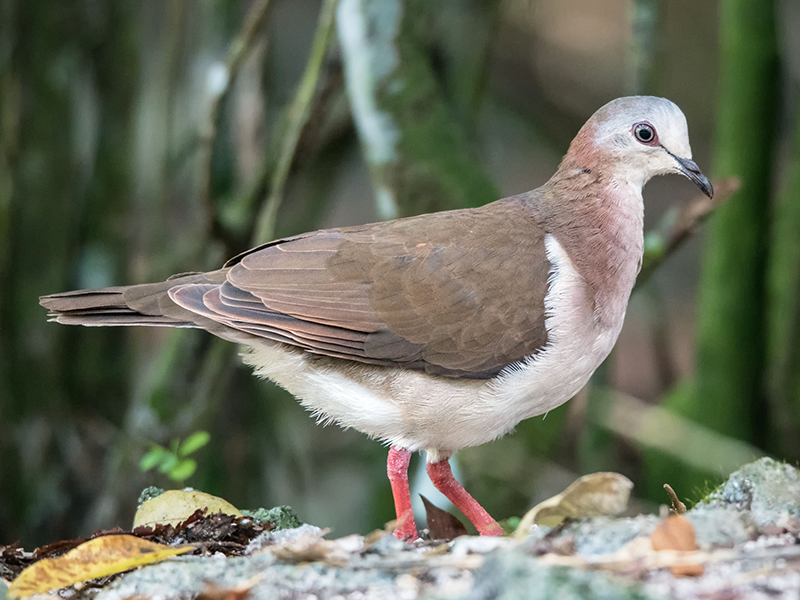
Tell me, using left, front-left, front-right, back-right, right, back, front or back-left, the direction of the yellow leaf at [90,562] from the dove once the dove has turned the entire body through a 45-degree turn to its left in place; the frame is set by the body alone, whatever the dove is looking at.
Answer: back

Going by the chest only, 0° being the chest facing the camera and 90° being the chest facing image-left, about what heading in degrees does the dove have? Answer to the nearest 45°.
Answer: approximately 270°

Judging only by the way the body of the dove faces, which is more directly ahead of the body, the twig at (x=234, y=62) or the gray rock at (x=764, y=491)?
the gray rock

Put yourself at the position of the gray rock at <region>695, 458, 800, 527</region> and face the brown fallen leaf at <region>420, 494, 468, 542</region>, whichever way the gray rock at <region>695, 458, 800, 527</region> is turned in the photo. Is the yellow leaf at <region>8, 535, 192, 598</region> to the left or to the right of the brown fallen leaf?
left

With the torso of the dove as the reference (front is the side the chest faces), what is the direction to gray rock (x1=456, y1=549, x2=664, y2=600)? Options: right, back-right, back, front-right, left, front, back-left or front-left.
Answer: right

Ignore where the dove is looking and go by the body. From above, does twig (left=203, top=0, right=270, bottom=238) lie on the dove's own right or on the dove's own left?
on the dove's own left

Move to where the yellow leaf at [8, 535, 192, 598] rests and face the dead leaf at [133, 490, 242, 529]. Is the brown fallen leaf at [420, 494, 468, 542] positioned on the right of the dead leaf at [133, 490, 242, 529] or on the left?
right

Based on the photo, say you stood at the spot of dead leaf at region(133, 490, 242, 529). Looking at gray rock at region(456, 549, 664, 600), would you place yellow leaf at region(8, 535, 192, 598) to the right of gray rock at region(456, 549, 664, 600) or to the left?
right

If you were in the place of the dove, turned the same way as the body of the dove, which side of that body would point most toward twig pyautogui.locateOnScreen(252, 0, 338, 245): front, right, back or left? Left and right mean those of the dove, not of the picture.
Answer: left
